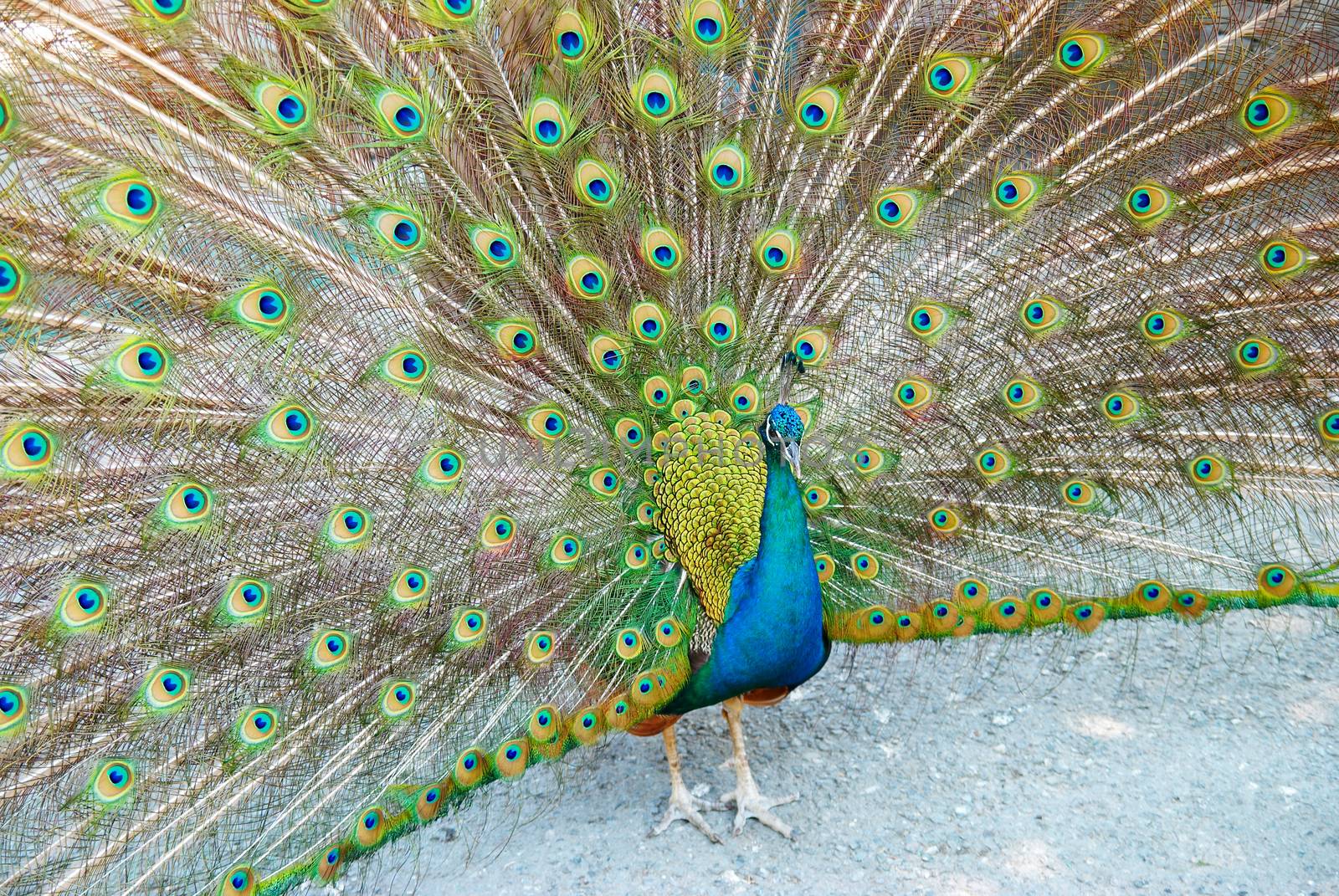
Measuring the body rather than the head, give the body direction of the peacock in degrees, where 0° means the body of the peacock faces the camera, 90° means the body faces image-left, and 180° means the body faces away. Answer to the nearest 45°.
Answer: approximately 315°
